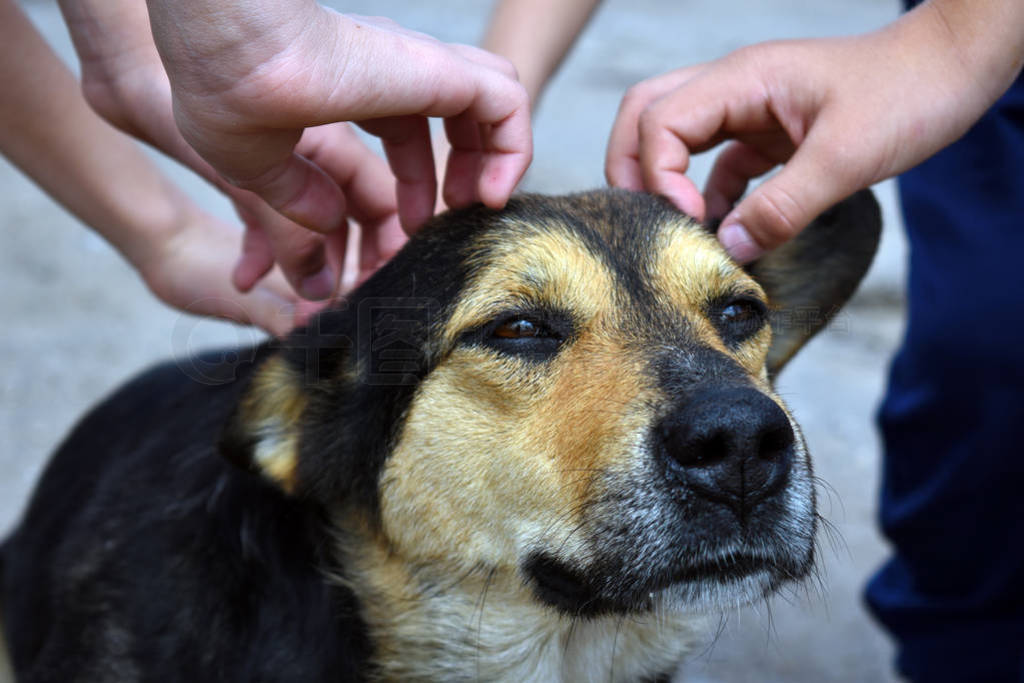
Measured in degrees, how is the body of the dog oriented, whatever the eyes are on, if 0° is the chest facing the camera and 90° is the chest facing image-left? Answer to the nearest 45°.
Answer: approximately 315°
